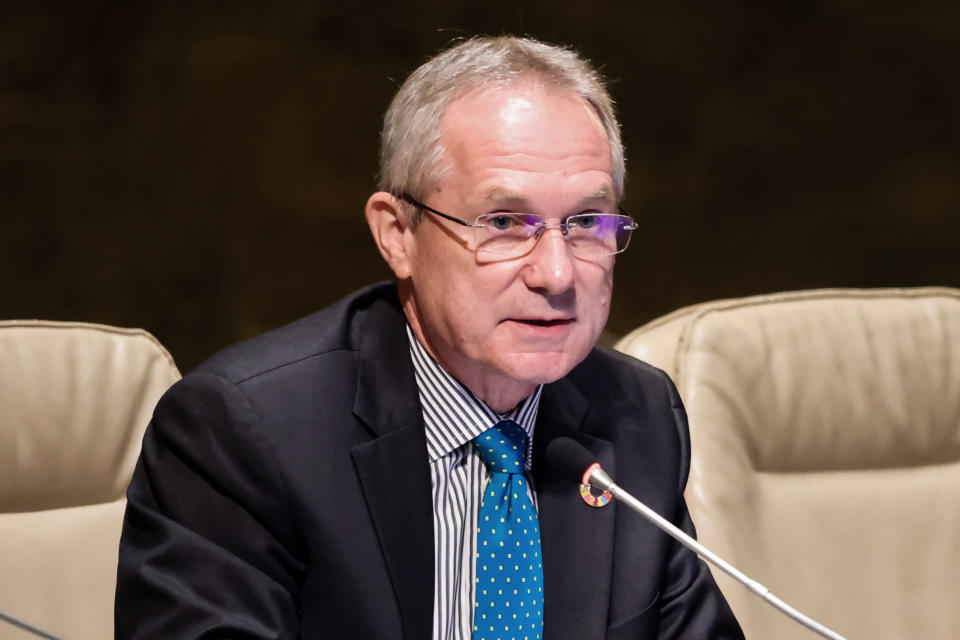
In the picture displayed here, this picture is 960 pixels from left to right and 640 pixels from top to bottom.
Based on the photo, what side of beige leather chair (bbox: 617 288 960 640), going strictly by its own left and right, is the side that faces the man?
right

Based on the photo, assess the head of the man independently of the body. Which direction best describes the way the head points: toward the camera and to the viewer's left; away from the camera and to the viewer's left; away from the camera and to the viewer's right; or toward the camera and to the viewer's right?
toward the camera and to the viewer's right

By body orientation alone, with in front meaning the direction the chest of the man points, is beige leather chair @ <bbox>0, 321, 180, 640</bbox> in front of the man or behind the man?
behind

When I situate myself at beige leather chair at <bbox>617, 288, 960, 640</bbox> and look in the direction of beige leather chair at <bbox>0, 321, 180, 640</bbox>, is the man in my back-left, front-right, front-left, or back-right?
front-left

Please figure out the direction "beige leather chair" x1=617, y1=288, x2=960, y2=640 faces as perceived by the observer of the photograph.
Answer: facing the viewer and to the right of the viewer

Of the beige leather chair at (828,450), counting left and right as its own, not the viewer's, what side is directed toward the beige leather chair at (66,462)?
right

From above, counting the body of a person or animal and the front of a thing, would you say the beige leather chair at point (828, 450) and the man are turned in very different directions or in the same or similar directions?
same or similar directions

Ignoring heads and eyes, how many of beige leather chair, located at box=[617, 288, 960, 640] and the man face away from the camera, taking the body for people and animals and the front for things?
0

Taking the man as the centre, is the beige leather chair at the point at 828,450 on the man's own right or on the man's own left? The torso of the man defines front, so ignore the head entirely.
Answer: on the man's own left

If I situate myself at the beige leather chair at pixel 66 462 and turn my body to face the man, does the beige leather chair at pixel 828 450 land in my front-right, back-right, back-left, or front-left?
front-left
